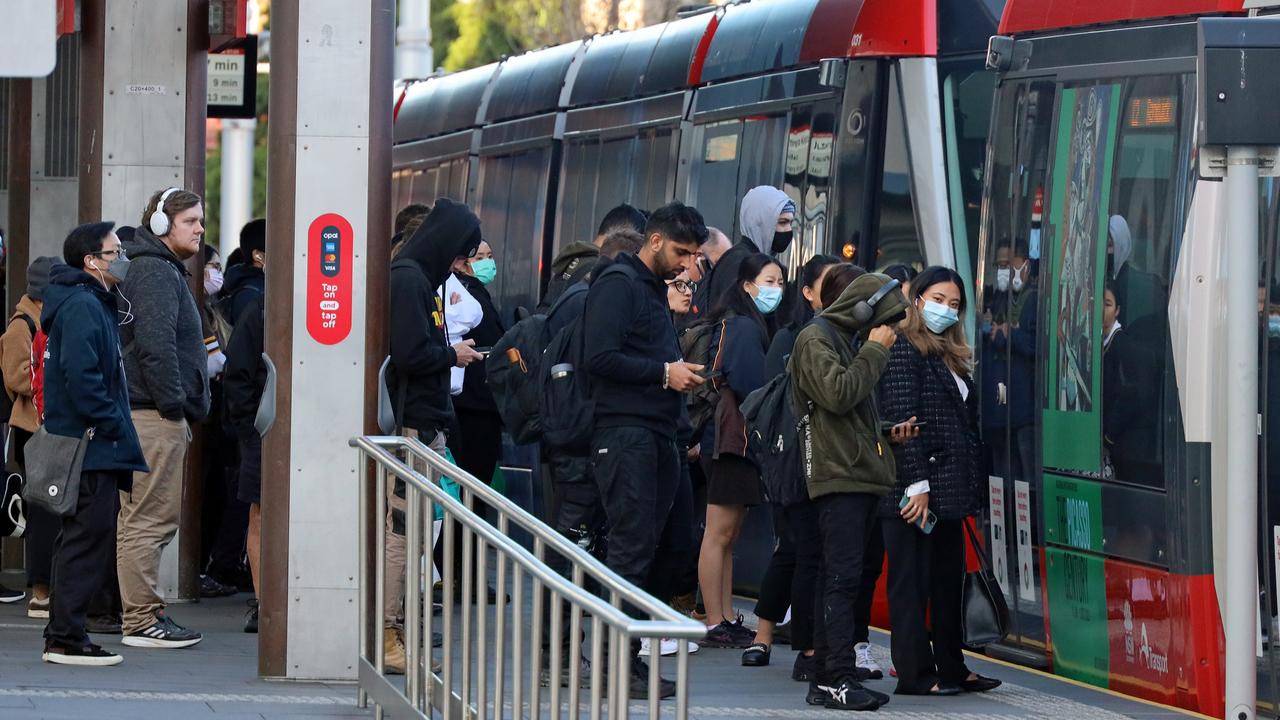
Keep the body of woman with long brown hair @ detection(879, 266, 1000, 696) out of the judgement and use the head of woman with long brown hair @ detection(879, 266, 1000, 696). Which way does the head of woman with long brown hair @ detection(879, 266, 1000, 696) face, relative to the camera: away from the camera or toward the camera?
toward the camera

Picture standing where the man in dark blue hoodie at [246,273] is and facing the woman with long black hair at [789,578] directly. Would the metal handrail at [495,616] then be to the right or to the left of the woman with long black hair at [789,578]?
right

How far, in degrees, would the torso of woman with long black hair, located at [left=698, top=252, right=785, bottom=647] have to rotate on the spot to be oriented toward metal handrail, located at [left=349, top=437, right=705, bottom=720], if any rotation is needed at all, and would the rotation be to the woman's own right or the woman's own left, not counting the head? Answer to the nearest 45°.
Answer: approximately 90° to the woman's own right

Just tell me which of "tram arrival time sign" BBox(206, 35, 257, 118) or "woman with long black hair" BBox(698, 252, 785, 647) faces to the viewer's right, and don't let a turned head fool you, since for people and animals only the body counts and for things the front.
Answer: the woman with long black hair

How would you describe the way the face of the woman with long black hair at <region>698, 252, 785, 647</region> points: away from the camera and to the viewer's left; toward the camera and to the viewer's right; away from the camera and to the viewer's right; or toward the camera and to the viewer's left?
toward the camera and to the viewer's right

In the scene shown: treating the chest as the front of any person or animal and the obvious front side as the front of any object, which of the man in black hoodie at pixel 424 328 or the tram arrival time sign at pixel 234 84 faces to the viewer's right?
the man in black hoodie

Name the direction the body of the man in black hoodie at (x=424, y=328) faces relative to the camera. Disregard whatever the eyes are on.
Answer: to the viewer's right

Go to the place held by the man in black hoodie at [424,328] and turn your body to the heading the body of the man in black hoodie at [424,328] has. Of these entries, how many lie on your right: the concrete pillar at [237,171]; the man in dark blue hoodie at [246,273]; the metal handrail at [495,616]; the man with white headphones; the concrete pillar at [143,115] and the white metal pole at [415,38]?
1
